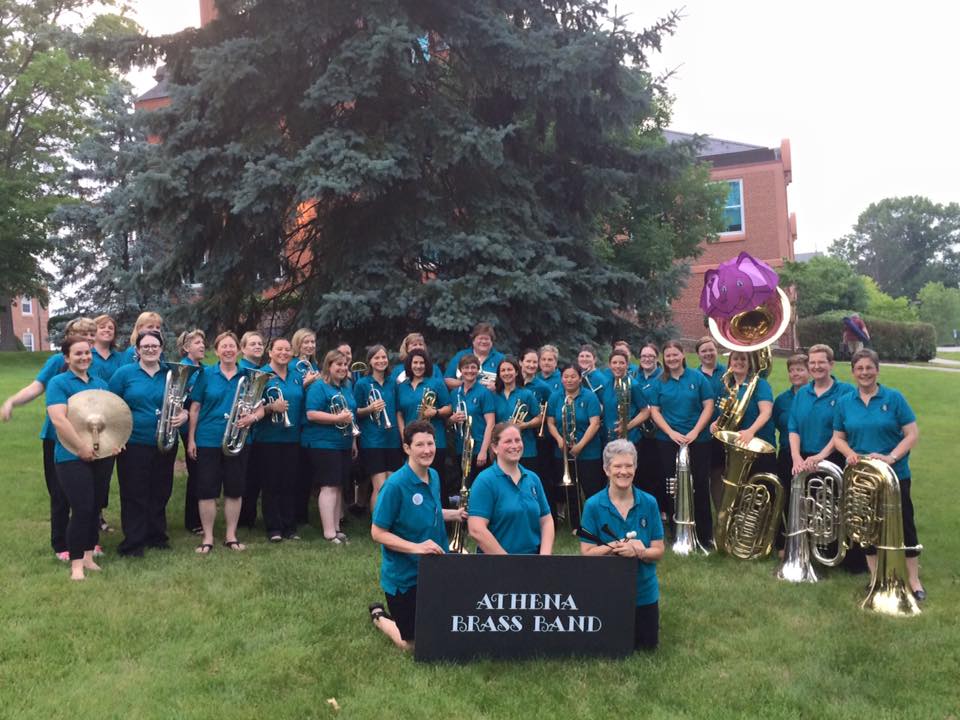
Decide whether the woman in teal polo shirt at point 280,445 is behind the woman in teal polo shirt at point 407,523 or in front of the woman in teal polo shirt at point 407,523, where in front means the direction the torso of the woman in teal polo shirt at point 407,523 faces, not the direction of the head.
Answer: behind

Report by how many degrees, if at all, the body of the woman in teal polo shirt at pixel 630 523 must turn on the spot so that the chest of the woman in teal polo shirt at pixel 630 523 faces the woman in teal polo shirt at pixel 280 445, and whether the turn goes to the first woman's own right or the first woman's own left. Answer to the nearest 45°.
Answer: approximately 135° to the first woman's own right

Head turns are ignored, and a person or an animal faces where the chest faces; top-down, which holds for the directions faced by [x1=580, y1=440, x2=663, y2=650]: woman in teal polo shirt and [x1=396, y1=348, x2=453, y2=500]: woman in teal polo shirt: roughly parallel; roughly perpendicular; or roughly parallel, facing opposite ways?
roughly parallel

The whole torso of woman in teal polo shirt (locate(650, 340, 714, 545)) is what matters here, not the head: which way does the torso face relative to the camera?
toward the camera

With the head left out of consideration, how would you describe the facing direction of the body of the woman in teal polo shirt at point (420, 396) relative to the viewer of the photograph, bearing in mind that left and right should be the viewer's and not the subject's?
facing the viewer

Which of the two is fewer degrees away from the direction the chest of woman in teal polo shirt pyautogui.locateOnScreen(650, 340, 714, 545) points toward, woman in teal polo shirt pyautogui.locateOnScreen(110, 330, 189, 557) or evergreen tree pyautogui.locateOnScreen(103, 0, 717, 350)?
the woman in teal polo shirt

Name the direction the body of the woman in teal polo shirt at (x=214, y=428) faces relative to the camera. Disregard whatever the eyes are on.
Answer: toward the camera

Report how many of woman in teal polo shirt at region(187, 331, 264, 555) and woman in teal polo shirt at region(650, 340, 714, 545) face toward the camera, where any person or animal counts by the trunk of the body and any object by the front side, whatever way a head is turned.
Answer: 2

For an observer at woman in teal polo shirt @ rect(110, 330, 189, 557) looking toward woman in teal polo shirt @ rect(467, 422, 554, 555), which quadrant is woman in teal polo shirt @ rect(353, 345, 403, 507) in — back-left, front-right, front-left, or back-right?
front-left

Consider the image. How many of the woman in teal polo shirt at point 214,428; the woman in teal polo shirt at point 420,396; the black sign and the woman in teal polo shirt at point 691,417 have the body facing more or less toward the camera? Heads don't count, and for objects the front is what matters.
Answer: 4

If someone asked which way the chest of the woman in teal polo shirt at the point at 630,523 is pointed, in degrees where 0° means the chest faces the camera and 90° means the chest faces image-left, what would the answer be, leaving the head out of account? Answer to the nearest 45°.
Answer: approximately 0°

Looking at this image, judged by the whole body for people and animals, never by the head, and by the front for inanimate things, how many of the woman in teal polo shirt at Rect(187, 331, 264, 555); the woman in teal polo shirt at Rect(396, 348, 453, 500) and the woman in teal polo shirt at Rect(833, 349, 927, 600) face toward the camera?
3

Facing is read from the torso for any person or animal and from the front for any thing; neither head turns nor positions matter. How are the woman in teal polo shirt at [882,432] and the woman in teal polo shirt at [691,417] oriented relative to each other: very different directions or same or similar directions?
same or similar directions
